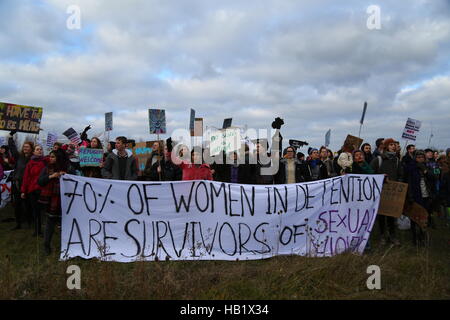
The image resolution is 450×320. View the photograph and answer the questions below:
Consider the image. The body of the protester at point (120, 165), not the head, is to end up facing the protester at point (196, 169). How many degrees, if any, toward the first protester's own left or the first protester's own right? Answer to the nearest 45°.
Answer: approximately 45° to the first protester's own left

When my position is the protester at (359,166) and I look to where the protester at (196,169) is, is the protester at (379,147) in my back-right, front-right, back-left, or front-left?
back-right

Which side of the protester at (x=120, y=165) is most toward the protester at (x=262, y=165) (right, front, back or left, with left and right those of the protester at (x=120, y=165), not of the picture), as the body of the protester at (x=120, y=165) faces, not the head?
left

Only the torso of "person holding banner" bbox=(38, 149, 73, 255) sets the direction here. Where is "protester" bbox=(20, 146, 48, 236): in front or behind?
behind

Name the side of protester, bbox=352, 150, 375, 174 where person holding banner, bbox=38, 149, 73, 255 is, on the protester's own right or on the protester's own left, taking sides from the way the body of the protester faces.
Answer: on the protester's own right

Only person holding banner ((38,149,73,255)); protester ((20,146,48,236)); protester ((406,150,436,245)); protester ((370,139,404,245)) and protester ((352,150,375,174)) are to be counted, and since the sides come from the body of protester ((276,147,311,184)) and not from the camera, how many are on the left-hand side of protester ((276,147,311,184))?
3

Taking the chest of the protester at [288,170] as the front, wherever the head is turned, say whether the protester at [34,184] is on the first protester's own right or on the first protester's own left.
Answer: on the first protester's own right

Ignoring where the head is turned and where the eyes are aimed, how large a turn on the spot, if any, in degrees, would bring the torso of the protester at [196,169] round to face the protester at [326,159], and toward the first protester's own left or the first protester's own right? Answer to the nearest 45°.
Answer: approximately 135° to the first protester's own left

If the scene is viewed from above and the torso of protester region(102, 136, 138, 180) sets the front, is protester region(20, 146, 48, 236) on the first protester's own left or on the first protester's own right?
on the first protester's own right

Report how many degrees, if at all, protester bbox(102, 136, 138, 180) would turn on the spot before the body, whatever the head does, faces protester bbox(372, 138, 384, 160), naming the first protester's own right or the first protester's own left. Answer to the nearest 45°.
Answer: approximately 90° to the first protester's own left
